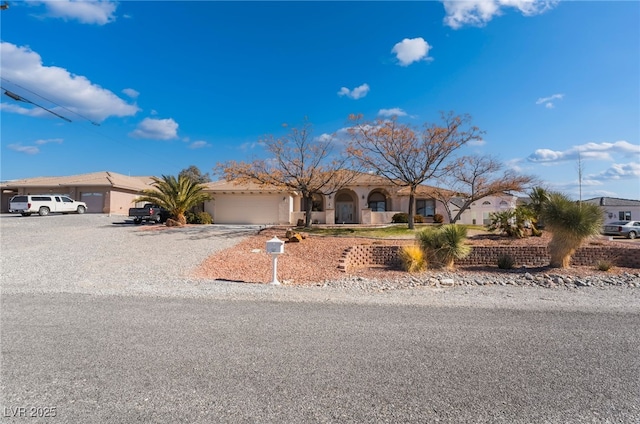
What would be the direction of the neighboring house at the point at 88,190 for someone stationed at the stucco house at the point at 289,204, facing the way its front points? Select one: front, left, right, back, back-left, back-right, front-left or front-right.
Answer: right

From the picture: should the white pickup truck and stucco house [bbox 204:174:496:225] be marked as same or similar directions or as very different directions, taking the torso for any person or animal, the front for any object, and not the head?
very different directions

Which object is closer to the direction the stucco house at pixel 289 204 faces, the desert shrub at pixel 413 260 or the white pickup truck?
the desert shrub

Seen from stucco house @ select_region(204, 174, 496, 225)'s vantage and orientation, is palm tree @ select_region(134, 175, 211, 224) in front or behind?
in front

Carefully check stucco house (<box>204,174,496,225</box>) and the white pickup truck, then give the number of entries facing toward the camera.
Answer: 1

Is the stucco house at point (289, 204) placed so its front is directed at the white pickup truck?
no

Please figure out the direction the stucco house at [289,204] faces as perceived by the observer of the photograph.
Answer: facing the viewer

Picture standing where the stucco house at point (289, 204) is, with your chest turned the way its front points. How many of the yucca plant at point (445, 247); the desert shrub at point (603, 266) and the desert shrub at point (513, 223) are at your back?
0

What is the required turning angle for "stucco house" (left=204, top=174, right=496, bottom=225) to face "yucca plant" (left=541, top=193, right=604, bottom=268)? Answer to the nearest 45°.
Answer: approximately 45° to its left

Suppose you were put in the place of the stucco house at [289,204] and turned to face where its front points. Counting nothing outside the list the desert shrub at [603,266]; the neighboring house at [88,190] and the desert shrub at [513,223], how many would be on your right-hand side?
1

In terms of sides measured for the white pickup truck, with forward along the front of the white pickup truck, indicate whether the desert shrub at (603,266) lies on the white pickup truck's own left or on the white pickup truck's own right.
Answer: on the white pickup truck's own right

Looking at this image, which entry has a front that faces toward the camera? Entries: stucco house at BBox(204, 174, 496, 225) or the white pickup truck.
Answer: the stucco house

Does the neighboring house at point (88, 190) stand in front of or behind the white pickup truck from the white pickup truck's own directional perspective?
in front

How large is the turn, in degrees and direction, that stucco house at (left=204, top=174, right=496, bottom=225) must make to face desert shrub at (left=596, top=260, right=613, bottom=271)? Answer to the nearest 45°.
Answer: approximately 45° to its left

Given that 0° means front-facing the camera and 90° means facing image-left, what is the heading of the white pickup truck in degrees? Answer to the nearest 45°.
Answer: approximately 225°

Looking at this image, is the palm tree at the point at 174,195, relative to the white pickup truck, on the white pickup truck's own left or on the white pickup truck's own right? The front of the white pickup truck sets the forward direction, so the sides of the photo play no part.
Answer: on the white pickup truck's own right
